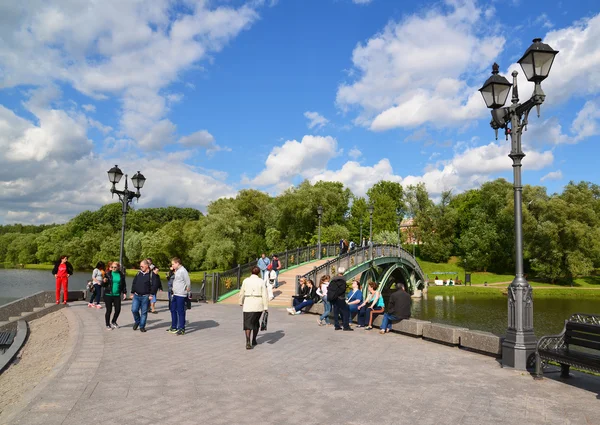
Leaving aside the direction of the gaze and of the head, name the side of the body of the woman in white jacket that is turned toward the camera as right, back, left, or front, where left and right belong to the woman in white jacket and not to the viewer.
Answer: back

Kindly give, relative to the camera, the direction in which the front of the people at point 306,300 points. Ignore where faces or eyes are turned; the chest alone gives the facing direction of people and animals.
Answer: facing the viewer and to the left of the viewer

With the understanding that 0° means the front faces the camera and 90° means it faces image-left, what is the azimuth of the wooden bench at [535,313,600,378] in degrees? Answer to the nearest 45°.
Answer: approximately 45°

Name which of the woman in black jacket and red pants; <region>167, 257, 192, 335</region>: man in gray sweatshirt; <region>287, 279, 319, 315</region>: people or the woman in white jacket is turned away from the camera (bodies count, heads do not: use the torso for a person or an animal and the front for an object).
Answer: the woman in white jacket

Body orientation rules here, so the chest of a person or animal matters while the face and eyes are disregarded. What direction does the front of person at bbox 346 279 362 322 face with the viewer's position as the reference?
facing the viewer and to the left of the viewer

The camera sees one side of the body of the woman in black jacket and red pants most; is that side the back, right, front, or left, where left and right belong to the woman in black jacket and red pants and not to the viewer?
front

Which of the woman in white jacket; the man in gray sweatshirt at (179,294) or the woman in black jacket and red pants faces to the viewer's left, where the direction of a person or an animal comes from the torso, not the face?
the man in gray sweatshirt

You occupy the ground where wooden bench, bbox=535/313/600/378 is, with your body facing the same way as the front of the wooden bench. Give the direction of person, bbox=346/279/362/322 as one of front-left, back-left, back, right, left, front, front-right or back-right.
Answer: right

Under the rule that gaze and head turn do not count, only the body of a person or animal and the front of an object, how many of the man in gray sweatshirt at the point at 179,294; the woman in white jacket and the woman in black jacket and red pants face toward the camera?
1

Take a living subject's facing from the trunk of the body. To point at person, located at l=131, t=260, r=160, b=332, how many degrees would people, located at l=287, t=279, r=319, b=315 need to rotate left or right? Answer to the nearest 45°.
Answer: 0° — they already face them
